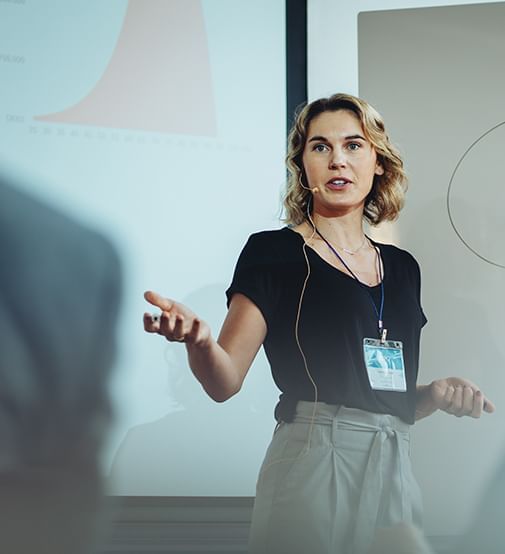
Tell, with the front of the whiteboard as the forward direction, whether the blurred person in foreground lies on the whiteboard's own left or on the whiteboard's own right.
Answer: on the whiteboard's own right

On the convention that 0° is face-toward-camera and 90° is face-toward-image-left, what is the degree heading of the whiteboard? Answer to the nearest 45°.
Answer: approximately 0°
